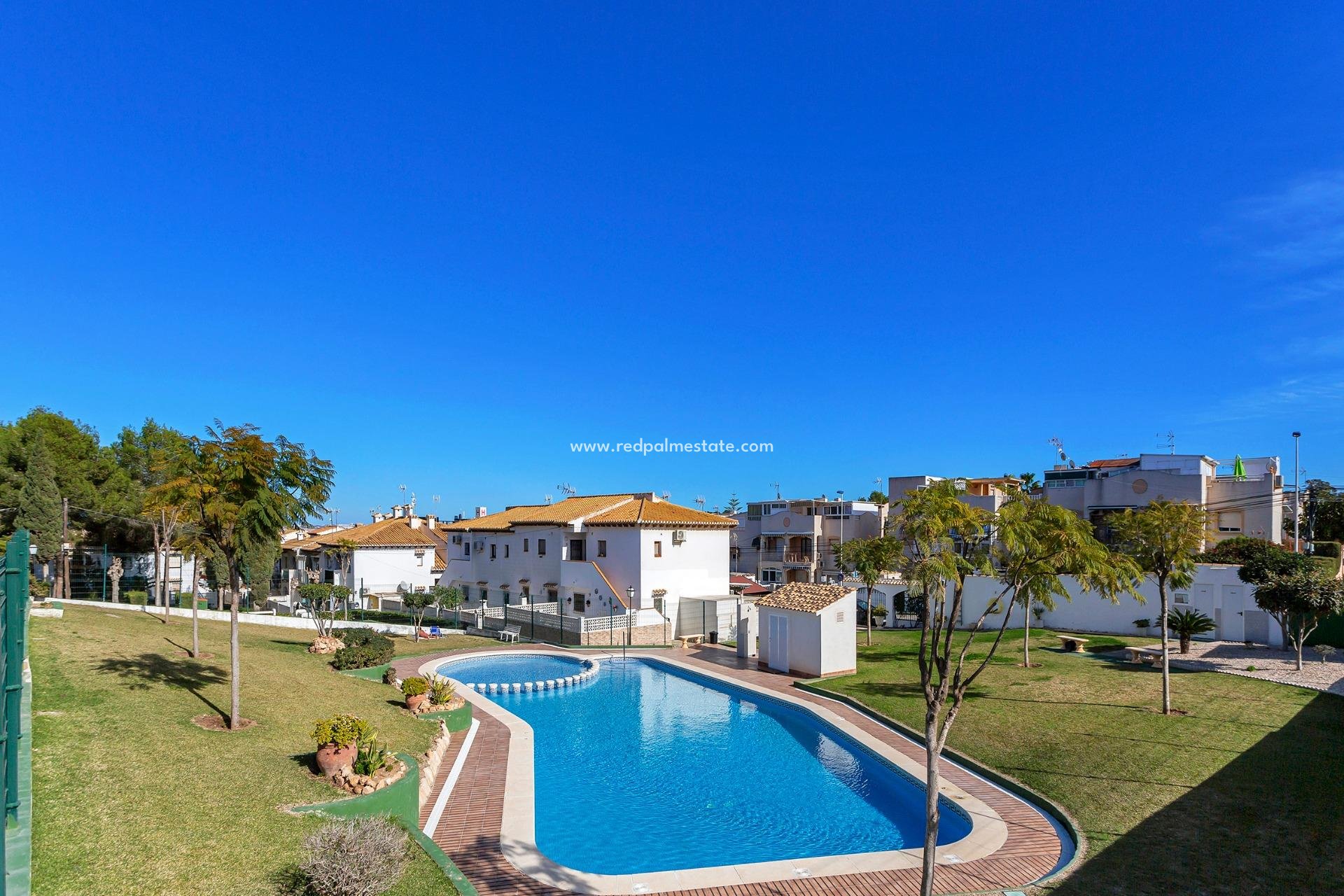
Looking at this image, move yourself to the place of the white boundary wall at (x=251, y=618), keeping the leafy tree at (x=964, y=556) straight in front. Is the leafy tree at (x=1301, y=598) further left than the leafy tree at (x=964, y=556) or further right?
left

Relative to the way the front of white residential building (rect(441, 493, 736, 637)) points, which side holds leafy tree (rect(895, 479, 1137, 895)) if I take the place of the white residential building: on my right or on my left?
on my left

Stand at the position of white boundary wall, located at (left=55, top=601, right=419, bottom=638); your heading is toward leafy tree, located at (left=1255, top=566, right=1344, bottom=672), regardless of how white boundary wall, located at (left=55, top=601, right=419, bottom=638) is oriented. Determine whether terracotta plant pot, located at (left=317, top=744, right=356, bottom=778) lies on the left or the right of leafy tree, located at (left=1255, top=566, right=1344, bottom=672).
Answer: right

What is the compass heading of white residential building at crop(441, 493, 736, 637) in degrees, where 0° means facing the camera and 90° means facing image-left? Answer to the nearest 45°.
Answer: approximately 45°

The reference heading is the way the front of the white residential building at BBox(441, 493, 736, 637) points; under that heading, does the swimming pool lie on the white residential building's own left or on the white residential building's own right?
on the white residential building's own left
